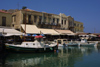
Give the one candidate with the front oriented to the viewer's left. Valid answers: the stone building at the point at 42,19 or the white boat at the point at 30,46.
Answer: the white boat

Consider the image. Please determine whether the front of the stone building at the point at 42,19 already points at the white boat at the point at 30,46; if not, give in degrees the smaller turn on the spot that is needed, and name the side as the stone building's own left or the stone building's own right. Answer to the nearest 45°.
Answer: approximately 45° to the stone building's own right

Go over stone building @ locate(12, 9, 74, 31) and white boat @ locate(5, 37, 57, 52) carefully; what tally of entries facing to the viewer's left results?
1

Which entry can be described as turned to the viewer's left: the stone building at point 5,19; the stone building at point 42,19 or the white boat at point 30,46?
the white boat

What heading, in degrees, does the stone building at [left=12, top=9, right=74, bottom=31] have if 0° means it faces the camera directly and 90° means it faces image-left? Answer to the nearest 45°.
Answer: approximately 315°

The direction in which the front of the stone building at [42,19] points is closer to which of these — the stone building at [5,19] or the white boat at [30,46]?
the white boat

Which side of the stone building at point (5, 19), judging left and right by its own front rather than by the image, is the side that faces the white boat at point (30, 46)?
front

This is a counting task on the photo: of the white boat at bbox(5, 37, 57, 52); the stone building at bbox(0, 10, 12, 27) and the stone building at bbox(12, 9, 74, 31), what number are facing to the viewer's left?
1

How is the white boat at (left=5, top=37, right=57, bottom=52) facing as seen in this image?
to the viewer's left

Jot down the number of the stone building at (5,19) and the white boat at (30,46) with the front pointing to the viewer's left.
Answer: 1

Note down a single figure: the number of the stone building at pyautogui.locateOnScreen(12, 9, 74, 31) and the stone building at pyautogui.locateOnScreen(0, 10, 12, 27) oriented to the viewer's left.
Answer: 0

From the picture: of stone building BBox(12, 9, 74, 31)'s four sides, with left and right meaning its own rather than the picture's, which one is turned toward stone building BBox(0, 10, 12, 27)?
right

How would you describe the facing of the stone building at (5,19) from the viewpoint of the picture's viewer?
facing the viewer and to the right of the viewer

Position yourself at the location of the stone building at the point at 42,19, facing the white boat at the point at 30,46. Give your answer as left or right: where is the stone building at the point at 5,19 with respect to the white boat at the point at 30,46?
right

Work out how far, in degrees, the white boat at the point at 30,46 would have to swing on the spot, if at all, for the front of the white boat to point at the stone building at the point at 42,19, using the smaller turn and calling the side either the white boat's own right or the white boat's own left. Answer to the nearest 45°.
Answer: approximately 90° to the white boat's own right
